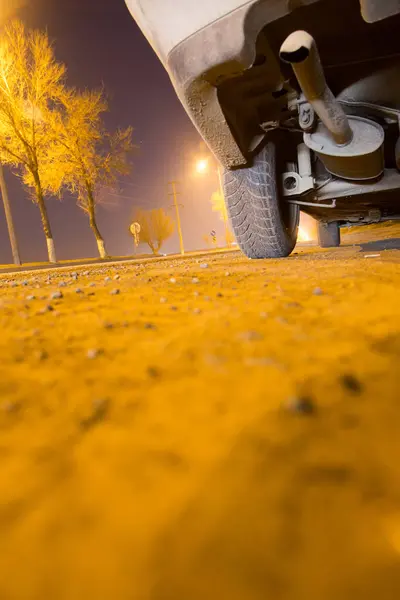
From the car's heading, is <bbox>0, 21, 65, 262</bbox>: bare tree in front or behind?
in front

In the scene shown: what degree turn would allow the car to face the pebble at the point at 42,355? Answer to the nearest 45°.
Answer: approximately 180°

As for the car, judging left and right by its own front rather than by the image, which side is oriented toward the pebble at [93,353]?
back

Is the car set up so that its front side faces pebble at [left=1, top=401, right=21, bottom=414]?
no

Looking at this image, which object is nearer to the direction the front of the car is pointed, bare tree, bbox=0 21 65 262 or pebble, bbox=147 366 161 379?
the bare tree

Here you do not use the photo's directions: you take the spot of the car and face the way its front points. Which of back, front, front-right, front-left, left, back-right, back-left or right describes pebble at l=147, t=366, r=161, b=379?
back

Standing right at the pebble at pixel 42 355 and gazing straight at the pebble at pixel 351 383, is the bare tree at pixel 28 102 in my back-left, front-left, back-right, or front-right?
back-left

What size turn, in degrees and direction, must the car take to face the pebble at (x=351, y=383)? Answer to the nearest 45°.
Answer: approximately 180°

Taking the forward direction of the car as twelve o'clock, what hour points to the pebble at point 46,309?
The pebble is roughly at 7 o'clock from the car.

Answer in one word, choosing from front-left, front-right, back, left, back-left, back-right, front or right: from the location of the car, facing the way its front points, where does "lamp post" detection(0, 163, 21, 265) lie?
front-left

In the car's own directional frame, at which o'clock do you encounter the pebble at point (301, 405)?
The pebble is roughly at 6 o'clock from the car.

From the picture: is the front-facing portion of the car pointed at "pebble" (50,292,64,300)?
no

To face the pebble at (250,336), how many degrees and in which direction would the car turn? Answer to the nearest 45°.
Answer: approximately 180°

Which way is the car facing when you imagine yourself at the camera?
facing away from the viewer

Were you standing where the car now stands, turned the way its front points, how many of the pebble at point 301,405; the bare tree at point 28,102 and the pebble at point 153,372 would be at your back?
2
